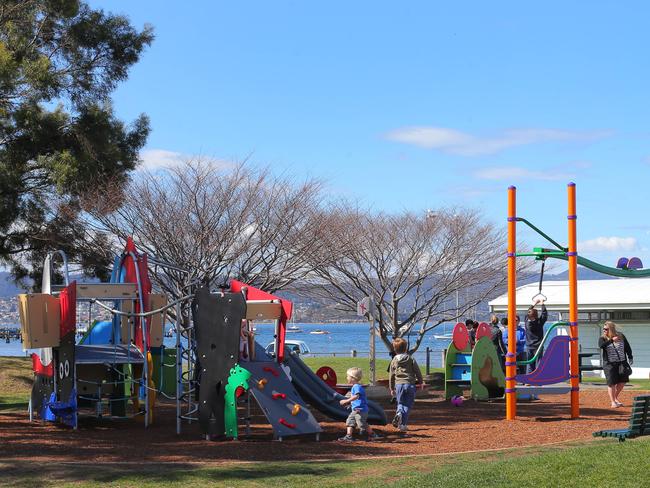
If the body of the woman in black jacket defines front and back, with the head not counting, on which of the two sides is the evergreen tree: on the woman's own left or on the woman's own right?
on the woman's own right

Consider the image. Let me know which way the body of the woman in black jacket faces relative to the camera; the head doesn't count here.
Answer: toward the camera

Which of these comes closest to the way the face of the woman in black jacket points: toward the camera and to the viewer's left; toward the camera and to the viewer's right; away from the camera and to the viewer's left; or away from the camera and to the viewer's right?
toward the camera and to the viewer's left

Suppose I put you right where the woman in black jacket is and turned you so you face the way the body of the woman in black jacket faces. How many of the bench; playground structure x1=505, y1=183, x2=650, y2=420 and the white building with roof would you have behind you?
1

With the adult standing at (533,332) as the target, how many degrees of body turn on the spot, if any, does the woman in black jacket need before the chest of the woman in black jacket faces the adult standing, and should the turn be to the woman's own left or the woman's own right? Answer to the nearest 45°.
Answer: approximately 135° to the woman's own right

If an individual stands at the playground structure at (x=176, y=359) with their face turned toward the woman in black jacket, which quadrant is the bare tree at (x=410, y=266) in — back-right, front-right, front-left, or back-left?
front-left
